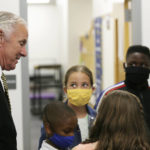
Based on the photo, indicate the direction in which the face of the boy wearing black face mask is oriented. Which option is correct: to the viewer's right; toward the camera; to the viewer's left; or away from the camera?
toward the camera

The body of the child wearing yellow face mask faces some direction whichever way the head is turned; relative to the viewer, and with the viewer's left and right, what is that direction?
facing the viewer

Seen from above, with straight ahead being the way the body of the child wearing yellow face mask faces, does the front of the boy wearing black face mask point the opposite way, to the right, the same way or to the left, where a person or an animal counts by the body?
the same way

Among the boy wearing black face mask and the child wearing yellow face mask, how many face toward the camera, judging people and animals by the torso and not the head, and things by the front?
2

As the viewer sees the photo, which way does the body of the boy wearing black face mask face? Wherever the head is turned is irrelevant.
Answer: toward the camera

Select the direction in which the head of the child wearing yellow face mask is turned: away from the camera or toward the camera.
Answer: toward the camera
